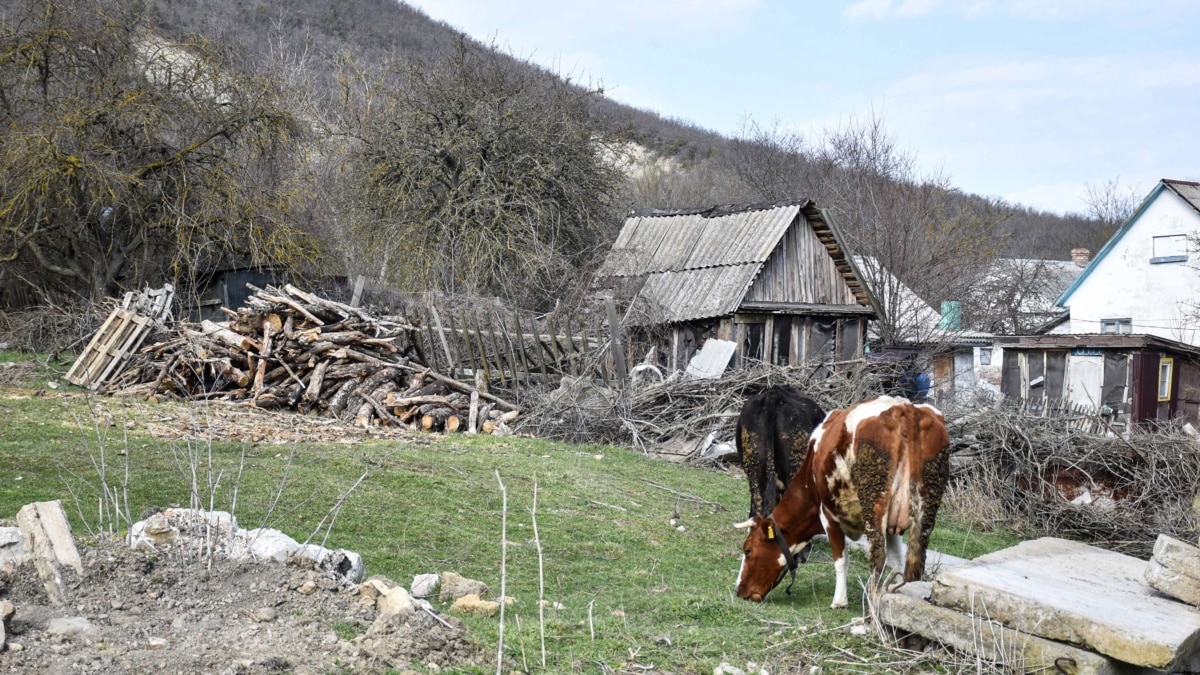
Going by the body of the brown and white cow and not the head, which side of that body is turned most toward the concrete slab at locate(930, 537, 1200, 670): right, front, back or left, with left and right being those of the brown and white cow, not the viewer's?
back

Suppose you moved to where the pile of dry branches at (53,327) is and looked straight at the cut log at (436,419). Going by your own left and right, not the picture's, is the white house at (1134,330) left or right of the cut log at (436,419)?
left

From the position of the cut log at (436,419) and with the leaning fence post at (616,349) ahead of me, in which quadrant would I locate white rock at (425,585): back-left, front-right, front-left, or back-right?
back-right

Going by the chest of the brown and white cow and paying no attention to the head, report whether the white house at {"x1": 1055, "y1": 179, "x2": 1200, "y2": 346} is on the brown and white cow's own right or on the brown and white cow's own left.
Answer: on the brown and white cow's own right
